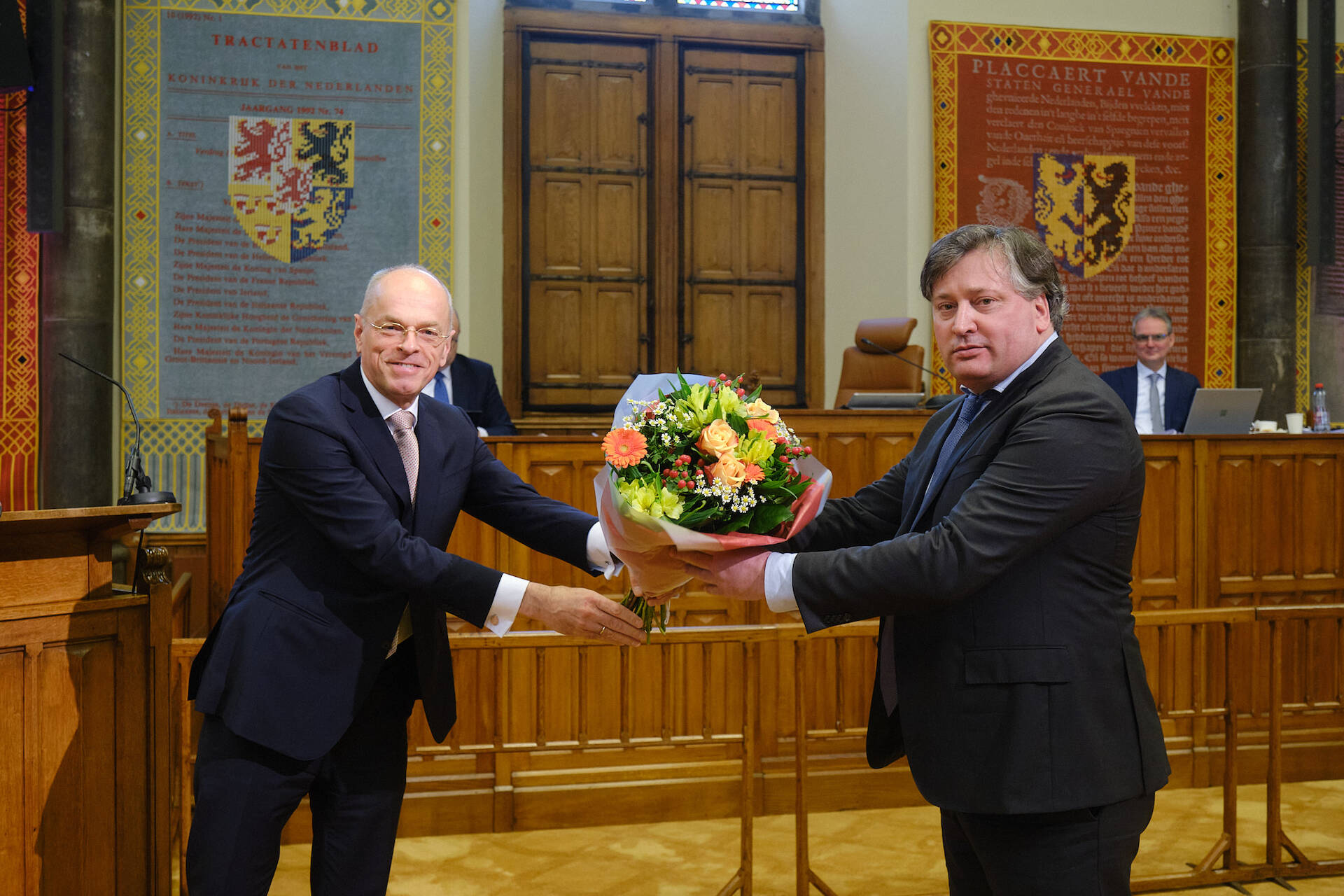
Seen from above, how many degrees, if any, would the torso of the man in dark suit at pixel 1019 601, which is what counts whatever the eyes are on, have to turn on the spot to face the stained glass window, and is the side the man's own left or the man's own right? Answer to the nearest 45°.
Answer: approximately 135° to the man's own right

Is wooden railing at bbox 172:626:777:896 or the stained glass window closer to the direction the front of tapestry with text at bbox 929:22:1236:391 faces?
the wooden railing

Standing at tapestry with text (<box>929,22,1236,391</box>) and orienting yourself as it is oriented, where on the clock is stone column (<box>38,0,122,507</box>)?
The stone column is roughly at 2 o'clock from the tapestry with text.

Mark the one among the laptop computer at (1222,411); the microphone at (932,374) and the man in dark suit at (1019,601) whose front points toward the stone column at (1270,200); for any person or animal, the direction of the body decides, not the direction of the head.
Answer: the laptop computer

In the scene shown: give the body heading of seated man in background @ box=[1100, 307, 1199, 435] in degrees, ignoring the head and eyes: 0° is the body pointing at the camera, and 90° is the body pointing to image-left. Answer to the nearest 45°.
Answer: approximately 0°

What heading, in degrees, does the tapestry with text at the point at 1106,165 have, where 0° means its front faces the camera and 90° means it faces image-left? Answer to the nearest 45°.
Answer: approximately 0°

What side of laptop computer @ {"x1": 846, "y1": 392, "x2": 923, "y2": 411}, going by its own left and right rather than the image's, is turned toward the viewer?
back

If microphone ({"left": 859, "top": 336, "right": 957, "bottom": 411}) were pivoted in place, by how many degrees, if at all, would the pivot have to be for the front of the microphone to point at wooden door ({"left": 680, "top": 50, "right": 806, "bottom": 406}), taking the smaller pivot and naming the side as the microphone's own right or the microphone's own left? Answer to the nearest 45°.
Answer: approximately 45° to the microphone's own right

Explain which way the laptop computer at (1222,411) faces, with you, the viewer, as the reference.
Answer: facing away from the viewer

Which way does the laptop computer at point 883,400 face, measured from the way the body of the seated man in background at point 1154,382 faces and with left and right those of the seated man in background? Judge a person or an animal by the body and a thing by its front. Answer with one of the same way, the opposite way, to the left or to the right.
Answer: the opposite way
